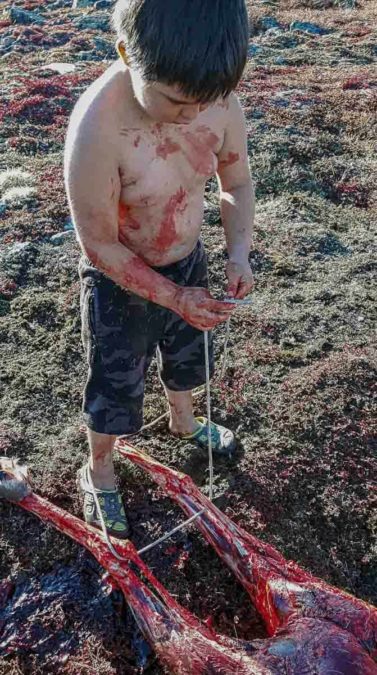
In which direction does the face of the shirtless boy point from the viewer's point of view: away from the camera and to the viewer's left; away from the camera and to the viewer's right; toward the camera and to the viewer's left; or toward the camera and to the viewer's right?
toward the camera and to the viewer's right

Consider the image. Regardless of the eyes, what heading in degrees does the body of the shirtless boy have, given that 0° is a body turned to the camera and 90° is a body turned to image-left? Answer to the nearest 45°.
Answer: approximately 315°
